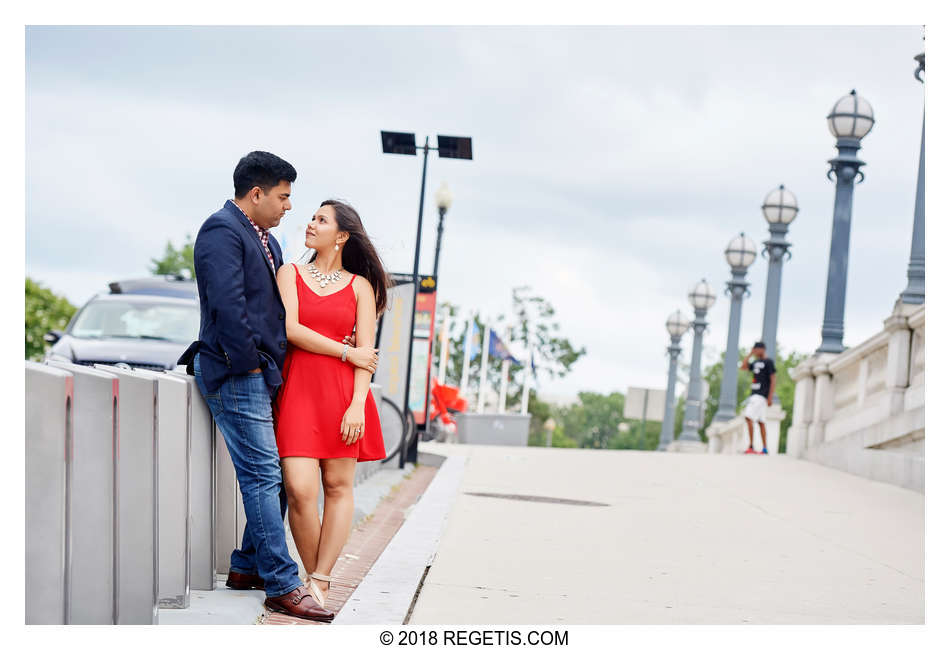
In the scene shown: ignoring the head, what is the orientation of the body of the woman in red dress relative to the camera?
toward the camera

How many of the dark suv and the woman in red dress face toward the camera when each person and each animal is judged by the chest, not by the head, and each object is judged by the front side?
2

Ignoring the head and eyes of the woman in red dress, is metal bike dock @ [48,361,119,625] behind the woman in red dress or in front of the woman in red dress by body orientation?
in front

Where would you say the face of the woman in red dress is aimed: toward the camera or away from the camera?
toward the camera

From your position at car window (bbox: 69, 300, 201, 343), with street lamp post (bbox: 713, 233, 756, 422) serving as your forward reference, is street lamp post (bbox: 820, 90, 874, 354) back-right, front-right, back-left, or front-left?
front-right

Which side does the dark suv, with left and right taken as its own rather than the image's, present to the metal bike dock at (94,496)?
front

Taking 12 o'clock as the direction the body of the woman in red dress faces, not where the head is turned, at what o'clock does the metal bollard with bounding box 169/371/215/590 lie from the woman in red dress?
The metal bollard is roughly at 4 o'clock from the woman in red dress.

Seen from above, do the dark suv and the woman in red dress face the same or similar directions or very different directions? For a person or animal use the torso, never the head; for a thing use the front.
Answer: same or similar directions

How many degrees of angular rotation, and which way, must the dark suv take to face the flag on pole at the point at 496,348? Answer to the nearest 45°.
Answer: approximately 135° to its left

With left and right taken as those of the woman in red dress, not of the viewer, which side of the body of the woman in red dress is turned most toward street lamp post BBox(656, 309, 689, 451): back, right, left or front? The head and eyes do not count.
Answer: back

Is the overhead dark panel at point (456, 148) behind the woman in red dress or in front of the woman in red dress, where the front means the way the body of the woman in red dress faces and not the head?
behind

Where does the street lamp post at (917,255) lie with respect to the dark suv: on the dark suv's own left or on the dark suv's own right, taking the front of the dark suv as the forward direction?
on the dark suv's own left

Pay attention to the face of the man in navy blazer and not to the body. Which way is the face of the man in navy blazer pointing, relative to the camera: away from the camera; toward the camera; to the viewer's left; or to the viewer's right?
to the viewer's right

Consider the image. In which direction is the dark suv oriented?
toward the camera

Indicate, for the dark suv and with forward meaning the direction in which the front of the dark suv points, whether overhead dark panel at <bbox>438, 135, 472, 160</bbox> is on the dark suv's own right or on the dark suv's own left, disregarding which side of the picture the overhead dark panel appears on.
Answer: on the dark suv's own left
